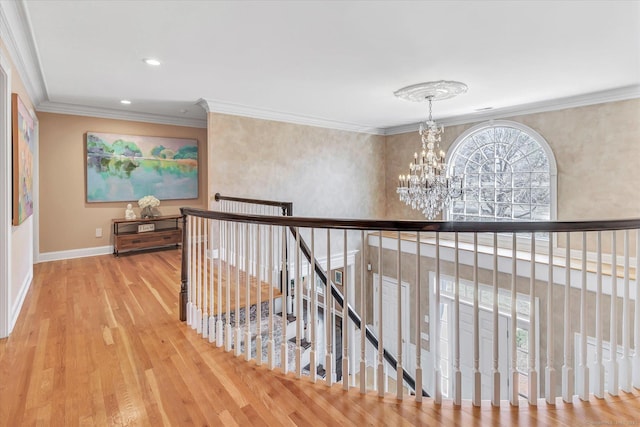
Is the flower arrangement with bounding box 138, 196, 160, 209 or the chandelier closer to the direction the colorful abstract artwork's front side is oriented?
the chandelier

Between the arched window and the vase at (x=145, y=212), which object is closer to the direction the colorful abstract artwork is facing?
the arched window

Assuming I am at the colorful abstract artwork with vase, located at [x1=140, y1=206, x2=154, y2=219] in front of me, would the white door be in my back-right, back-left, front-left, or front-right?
front-right

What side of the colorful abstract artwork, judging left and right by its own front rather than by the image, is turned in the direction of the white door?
front

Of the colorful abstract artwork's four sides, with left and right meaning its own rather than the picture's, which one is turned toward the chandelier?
front

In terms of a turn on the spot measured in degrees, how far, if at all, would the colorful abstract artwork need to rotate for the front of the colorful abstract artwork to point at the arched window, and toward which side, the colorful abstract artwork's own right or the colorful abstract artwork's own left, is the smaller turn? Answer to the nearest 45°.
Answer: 0° — it already faces it

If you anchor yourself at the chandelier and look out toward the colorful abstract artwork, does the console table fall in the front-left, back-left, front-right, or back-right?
front-right

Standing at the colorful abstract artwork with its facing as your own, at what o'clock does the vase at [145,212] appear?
The vase is roughly at 10 o'clock from the colorful abstract artwork.

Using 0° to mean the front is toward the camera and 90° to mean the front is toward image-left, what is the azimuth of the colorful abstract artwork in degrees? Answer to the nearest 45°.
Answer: approximately 270°

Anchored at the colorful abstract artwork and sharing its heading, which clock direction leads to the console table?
The console table is roughly at 10 o'clock from the colorful abstract artwork.

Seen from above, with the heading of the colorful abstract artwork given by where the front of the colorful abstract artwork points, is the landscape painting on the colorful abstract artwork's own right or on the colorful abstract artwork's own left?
on the colorful abstract artwork's own left

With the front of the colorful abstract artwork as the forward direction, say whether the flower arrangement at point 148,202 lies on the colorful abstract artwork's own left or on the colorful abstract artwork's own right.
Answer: on the colorful abstract artwork's own left

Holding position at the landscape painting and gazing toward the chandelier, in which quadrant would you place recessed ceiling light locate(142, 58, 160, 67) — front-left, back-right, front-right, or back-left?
front-right
